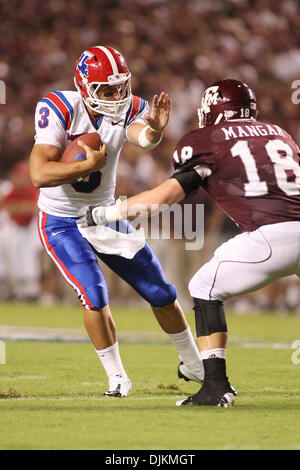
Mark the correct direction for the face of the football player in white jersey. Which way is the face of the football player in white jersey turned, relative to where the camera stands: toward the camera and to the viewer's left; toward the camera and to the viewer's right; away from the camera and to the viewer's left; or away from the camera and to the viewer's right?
toward the camera and to the viewer's right

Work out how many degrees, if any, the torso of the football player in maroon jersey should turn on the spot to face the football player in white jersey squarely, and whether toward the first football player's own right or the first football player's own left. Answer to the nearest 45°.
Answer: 0° — they already face them

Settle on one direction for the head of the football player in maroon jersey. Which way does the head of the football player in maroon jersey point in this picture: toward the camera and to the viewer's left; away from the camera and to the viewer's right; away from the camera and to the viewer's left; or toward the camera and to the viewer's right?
away from the camera and to the viewer's left

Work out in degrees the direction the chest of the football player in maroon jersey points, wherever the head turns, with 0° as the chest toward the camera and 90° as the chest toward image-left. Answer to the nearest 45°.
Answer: approximately 135°
